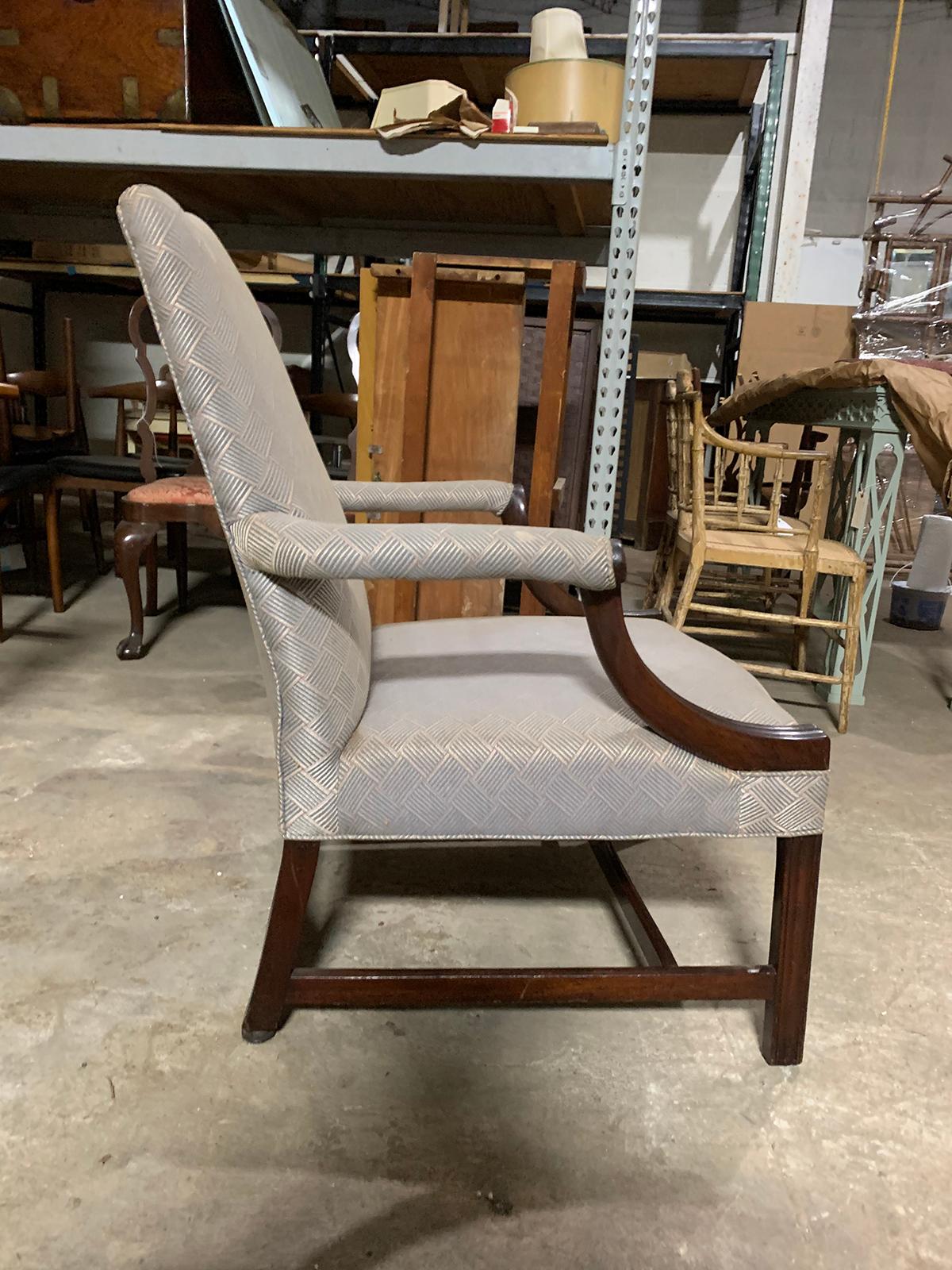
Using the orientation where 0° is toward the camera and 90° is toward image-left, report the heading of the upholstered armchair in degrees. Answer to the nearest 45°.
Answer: approximately 270°

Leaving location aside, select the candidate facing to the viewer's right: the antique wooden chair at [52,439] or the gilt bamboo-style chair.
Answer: the gilt bamboo-style chair

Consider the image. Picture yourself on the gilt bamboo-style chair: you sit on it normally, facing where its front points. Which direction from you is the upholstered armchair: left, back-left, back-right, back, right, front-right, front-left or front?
right

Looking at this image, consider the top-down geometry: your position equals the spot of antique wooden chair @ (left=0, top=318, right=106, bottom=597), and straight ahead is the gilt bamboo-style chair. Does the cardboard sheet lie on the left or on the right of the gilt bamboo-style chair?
left

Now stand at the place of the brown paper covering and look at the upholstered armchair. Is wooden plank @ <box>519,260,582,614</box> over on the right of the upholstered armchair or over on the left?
right

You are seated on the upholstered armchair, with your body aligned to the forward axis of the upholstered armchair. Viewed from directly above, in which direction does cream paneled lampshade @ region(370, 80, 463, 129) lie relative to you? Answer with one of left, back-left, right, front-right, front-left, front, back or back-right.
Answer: left

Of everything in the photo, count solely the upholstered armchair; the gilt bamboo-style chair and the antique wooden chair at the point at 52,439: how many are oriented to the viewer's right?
2

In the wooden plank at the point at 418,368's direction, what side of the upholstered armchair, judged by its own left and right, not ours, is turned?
left

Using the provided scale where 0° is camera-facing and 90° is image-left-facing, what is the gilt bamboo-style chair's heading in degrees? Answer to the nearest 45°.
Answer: approximately 270°

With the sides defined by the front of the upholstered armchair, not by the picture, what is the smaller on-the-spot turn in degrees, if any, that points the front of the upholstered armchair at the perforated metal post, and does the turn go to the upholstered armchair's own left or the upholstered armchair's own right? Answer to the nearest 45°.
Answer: approximately 90° to the upholstered armchair's own left

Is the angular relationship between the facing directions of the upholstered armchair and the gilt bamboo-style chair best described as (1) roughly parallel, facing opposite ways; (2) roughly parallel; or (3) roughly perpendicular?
roughly parallel

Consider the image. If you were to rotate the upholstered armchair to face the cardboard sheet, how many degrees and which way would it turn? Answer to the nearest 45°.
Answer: approximately 90° to its left

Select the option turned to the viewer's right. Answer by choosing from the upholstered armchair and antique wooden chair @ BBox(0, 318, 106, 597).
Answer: the upholstered armchair
